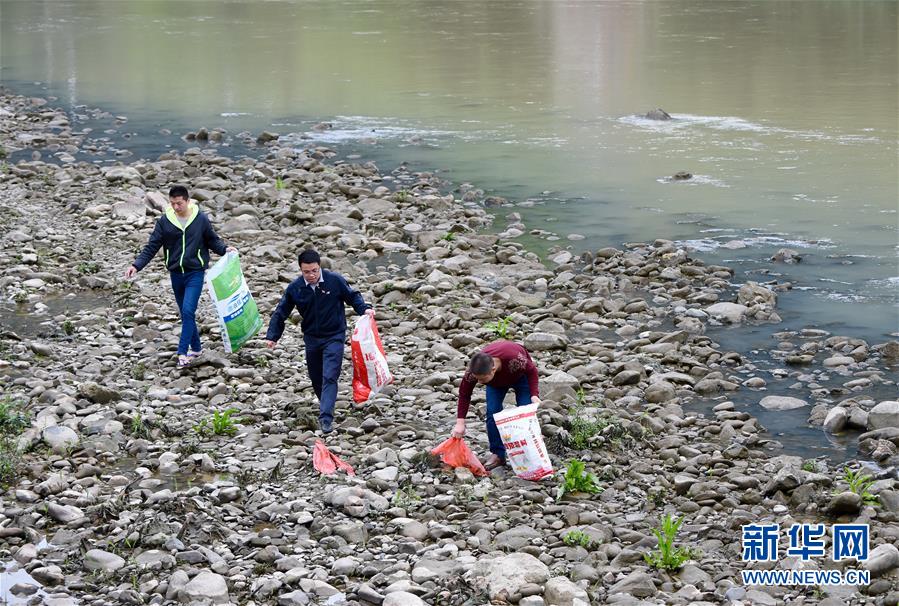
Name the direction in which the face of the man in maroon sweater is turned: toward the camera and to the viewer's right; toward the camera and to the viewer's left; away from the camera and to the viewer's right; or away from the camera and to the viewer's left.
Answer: toward the camera and to the viewer's left

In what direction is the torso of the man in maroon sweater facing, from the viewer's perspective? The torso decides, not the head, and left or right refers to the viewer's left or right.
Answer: facing the viewer and to the left of the viewer

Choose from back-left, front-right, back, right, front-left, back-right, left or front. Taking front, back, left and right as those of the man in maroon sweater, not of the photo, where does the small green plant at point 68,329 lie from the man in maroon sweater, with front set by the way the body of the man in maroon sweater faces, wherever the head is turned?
right

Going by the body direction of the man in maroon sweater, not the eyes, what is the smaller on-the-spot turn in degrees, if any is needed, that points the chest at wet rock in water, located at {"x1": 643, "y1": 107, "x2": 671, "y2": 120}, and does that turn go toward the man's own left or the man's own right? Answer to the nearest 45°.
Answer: approximately 135° to the man's own right

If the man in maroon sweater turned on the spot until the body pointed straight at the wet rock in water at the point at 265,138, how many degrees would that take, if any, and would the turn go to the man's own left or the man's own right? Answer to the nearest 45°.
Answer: approximately 135° to the man's own right

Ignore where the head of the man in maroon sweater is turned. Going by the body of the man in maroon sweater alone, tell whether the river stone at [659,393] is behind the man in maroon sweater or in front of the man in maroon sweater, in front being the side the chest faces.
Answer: behind

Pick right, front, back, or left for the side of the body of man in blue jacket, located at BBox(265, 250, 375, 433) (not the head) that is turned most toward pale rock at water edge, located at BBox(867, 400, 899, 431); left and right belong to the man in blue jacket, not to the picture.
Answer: left

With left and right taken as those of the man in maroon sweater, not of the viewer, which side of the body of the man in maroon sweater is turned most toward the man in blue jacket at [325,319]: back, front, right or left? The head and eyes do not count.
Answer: right

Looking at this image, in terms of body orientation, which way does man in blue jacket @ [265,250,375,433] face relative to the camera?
toward the camera

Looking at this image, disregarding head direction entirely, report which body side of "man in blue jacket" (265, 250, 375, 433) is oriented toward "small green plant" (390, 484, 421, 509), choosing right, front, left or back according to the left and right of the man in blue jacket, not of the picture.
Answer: front

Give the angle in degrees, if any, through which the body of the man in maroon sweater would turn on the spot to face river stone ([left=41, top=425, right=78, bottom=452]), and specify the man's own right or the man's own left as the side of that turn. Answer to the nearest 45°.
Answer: approximately 45° to the man's own right

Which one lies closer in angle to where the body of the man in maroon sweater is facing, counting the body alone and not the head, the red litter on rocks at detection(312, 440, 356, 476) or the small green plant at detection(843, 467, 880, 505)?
the red litter on rocks

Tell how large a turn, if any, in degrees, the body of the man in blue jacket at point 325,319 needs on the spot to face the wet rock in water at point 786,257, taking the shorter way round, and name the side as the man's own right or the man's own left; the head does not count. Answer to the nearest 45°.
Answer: approximately 135° to the man's own left

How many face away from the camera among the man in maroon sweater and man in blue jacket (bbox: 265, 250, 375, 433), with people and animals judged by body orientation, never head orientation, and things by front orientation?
0
